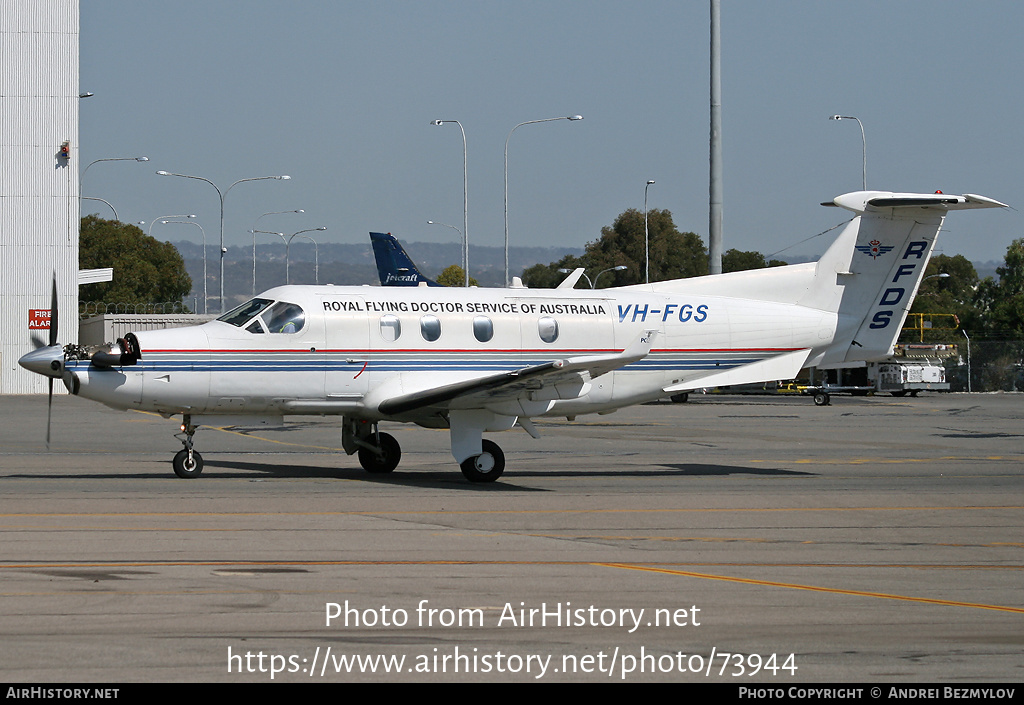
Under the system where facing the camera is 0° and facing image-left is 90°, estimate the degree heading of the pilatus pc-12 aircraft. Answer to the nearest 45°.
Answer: approximately 90°

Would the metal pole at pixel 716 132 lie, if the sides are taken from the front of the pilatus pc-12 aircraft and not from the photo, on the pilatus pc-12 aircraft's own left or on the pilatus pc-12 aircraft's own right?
on the pilatus pc-12 aircraft's own right
